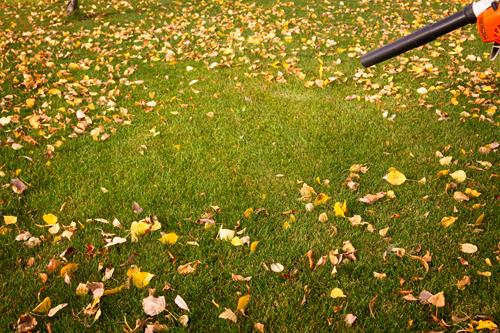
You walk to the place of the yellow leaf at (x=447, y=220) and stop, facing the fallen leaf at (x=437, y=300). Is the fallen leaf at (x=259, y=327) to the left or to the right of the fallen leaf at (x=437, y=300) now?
right

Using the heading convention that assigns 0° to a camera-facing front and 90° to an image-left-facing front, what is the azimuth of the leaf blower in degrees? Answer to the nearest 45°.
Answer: approximately 90°

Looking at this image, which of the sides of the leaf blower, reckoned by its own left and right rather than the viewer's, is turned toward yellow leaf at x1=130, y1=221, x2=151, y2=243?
front

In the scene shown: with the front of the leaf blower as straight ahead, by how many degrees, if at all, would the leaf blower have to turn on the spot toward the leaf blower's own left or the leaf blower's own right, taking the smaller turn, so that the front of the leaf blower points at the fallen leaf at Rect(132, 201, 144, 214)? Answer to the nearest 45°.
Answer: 0° — it already faces it

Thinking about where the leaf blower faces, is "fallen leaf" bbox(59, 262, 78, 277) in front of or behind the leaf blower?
in front

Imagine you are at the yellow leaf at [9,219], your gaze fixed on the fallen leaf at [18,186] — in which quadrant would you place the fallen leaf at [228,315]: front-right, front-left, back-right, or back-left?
back-right

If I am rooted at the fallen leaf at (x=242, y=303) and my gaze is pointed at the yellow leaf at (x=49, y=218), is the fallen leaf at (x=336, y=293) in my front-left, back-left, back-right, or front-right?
back-right

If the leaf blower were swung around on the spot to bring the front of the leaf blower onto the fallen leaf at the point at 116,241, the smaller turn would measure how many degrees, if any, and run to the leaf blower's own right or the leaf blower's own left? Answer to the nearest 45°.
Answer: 0° — it already faces it
